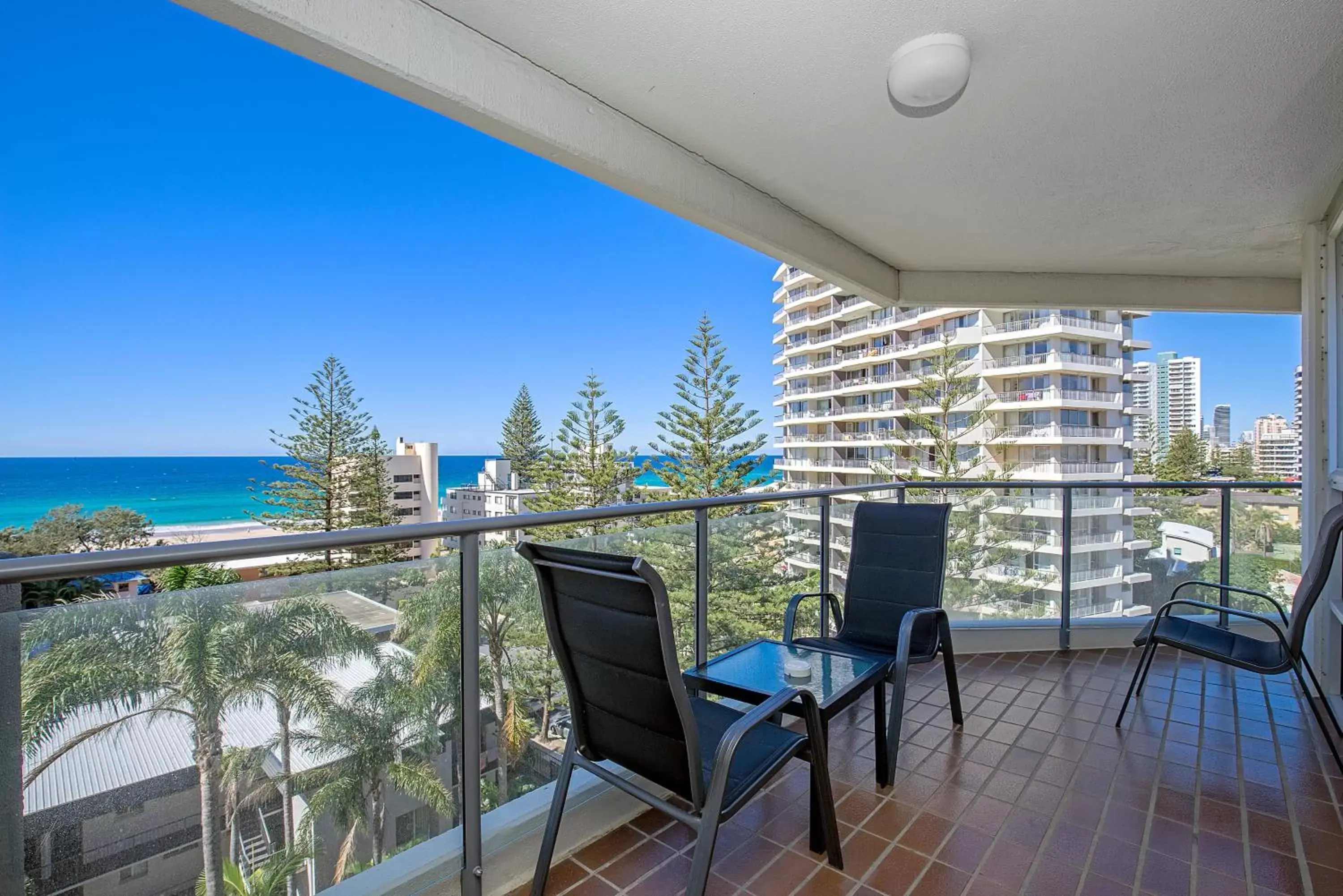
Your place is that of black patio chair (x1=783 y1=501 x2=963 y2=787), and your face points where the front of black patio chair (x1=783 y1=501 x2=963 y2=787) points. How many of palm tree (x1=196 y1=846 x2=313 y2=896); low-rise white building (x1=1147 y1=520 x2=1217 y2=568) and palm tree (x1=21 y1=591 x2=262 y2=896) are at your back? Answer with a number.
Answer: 1

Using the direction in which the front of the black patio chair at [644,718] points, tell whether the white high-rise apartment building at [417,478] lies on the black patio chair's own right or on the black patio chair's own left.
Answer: on the black patio chair's own left

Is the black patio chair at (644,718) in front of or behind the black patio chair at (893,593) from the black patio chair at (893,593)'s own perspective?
in front

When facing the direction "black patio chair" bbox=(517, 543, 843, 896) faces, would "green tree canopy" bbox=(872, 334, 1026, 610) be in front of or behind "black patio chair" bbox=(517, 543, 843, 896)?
in front

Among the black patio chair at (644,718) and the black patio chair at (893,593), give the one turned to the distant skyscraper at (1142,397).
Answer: the black patio chair at (644,718)

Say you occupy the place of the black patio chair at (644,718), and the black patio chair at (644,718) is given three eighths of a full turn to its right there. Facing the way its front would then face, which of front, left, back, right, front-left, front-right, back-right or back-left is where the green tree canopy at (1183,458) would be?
back-left

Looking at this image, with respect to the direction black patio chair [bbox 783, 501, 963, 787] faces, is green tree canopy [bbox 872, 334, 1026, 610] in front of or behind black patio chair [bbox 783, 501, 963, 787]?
behind

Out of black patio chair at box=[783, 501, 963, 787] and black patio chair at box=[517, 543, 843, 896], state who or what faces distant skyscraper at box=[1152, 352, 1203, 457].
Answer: black patio chair at box=[517, 543, 843, 896]

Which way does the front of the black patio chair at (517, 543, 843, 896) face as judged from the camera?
facing away from the viewer and to the right of the viewer

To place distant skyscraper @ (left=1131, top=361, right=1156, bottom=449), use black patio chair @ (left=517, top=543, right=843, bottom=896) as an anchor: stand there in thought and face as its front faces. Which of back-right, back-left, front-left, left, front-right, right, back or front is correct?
front

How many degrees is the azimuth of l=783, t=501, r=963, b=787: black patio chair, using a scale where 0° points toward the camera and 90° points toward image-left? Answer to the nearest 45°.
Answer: approximately 45°

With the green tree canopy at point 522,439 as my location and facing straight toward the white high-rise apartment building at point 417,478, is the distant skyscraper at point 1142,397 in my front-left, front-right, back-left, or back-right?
back-right

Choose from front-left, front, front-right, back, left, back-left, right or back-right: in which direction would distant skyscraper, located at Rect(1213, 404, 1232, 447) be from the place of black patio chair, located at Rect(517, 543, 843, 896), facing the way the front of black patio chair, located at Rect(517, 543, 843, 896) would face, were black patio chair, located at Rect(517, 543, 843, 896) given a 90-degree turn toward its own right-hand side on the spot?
left

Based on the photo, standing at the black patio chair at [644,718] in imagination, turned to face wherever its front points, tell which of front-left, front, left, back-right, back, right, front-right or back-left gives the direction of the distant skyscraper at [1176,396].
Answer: front

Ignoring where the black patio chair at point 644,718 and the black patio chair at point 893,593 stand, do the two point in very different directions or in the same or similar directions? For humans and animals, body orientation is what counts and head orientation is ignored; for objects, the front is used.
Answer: very different directions
